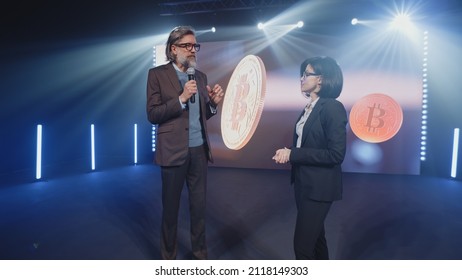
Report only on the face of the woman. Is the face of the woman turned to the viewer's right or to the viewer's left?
to the viewer's left

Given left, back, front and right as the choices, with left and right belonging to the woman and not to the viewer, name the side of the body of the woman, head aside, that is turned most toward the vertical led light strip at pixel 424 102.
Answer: right

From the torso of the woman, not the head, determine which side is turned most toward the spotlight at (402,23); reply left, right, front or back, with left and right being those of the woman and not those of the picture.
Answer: right

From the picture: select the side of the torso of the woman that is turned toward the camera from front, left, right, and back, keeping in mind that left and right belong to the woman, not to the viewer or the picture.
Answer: left

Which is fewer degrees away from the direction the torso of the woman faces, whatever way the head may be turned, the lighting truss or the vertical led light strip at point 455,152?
the lighting truss
